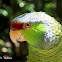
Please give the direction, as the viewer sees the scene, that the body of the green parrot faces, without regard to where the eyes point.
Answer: to the viewer's left
